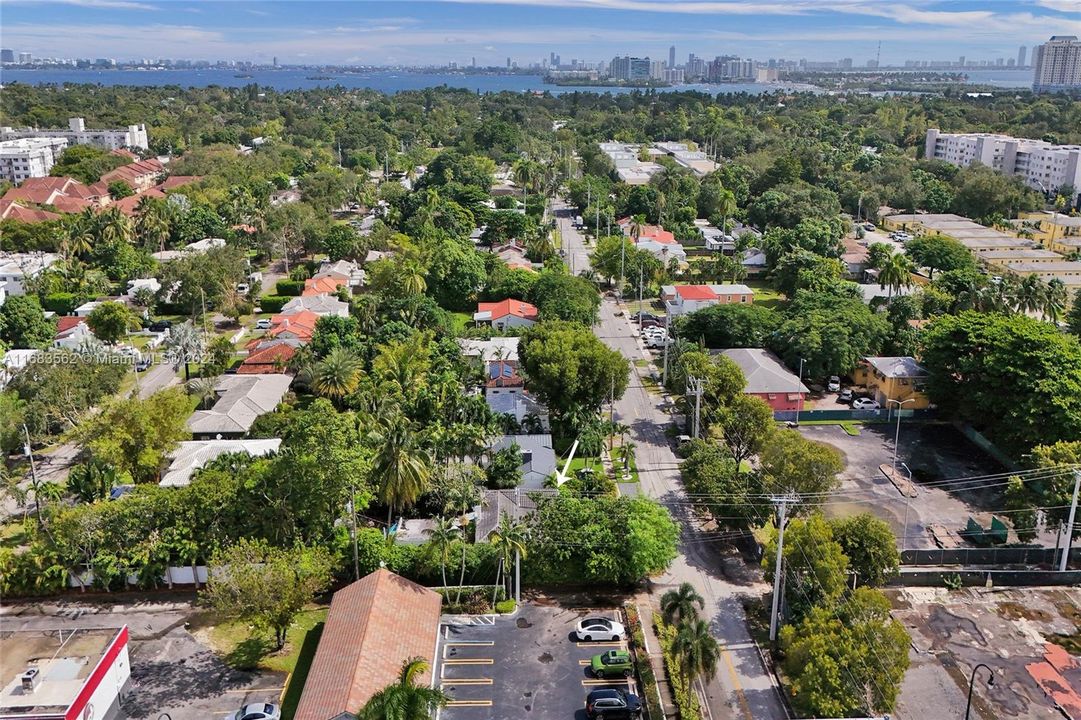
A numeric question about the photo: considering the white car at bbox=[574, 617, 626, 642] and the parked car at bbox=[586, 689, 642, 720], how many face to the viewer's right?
2

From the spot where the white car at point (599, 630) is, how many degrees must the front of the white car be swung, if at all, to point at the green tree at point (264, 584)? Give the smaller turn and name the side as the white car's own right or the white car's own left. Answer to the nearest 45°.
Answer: approximately 180°

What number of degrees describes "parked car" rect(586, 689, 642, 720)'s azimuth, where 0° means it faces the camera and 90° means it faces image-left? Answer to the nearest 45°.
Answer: approximately 270°

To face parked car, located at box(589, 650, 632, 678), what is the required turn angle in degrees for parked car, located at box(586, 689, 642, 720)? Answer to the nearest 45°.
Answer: approximately 90° to its left

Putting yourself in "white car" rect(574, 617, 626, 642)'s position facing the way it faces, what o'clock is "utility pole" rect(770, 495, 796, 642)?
The utility pole is roughly at 12 o'clock from the white car.

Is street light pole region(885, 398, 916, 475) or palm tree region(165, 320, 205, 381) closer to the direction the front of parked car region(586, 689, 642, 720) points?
the street light pole

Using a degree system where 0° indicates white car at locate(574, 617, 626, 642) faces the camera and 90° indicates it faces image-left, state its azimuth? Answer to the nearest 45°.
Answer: approximately 270°

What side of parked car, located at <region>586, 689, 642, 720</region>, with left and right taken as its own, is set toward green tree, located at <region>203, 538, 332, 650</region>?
back

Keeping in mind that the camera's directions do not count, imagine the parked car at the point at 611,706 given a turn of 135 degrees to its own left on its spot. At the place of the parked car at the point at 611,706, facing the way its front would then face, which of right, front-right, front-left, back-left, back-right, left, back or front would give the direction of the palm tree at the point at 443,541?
front
